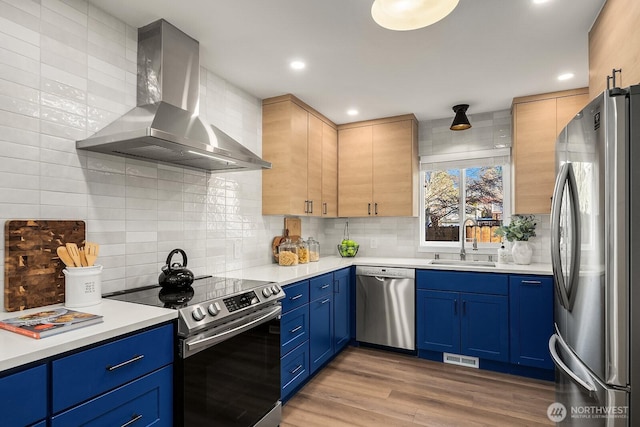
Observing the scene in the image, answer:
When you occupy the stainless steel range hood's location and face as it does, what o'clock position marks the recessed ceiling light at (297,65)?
The recessed ceiling light is roughly at 10 o'clock from the stainless steel range hood.

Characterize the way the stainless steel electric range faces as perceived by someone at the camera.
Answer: facing the viewer and to the right of the viewer

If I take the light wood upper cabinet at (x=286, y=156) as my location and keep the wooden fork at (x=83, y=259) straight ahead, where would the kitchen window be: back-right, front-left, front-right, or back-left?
back-left

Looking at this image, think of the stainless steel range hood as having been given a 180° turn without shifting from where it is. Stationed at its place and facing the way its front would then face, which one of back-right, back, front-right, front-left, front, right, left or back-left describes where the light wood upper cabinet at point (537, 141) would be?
back-right

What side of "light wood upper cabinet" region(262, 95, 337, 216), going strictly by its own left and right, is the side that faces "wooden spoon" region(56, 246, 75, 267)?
right

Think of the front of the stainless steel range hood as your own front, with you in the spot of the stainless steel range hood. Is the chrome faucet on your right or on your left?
on your left

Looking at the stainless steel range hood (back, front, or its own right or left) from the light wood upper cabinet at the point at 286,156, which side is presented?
left

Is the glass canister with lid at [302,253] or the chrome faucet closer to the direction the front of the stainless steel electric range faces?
the chrome faucet

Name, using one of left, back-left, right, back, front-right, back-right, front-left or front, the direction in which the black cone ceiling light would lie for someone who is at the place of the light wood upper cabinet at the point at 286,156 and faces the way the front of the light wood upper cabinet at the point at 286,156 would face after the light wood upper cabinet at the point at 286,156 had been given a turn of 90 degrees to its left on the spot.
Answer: front-right

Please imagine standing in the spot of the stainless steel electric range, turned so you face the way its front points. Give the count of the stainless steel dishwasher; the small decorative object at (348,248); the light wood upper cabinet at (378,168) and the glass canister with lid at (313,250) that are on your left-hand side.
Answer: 4

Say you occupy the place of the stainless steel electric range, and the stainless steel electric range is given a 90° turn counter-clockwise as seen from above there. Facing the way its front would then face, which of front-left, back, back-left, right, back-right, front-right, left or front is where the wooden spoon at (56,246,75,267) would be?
back-left

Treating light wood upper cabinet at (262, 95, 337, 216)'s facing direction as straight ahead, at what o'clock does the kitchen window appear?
The kitchen window is roughly at 10 o'clock from the light wood upper cabinet.

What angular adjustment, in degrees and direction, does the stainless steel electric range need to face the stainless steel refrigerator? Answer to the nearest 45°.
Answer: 0° — it already faces it

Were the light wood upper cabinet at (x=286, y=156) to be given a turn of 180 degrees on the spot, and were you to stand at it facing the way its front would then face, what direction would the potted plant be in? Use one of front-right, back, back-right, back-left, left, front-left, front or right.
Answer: back-right
